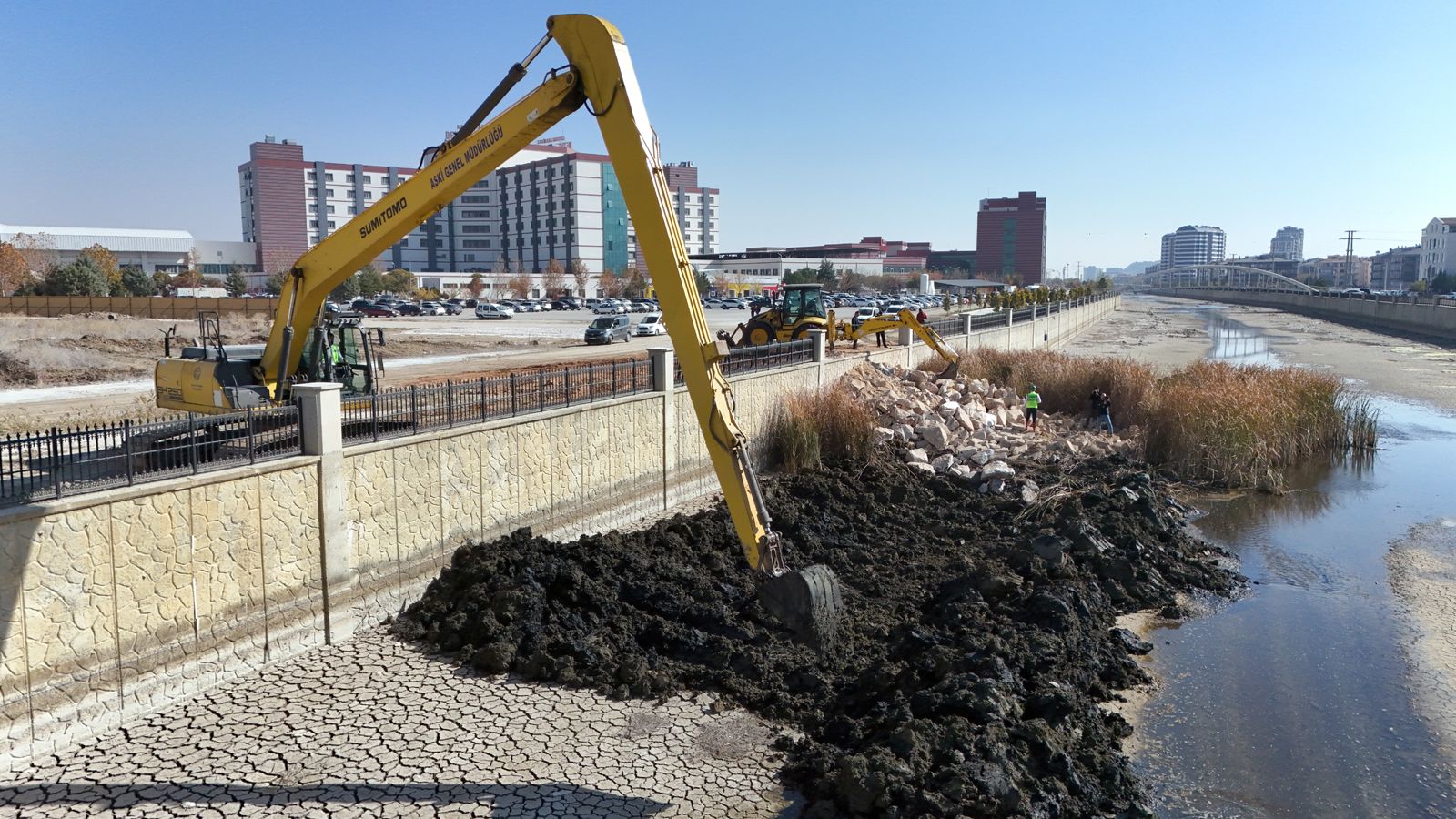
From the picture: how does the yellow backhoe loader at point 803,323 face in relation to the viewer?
to the viewer's left

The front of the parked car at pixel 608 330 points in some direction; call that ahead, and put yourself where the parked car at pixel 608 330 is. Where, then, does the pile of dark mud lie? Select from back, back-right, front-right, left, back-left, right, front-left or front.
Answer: front-left

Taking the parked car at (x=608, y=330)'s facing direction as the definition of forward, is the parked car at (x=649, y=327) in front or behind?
behind

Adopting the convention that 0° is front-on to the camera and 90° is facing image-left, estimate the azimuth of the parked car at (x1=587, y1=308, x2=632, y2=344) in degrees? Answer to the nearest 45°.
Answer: approximately 45°

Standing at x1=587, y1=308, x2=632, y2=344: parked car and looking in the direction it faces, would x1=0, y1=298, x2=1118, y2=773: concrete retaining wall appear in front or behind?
in front

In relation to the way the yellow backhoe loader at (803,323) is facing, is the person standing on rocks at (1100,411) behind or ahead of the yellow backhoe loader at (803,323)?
behind

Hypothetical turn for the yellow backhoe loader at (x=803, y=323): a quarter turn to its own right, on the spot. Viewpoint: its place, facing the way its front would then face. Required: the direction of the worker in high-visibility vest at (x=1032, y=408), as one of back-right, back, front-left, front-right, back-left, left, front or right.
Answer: back-right
